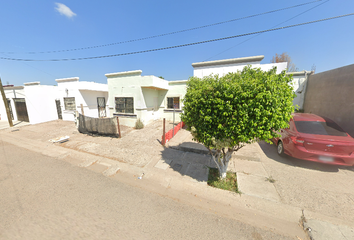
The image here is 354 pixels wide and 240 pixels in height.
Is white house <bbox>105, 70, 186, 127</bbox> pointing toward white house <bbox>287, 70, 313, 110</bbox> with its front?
no

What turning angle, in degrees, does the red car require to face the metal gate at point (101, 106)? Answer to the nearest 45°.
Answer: approximately 45° to its left

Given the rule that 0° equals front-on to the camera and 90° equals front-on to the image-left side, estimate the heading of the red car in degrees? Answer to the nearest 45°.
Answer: approximately 135°

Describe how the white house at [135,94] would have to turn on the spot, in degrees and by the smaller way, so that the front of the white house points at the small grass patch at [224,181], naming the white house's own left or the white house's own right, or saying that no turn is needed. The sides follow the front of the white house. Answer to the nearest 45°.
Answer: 0° — it already faces it

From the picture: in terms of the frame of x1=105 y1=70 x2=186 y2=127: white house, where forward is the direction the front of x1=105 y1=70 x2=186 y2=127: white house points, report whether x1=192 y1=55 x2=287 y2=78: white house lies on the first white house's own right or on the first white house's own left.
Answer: on the first white house's own left

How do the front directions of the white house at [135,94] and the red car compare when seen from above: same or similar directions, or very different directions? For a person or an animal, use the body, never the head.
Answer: very different directions

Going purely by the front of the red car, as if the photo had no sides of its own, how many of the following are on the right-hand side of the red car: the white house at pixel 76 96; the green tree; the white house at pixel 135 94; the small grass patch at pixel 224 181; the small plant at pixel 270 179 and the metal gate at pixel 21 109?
0

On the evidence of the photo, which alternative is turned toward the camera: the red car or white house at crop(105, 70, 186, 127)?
the white house

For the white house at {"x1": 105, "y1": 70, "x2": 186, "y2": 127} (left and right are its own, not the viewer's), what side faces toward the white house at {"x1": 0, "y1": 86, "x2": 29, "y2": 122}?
right

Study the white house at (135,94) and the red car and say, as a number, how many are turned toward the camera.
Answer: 1

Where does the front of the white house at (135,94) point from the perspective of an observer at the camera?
facing the viewer
